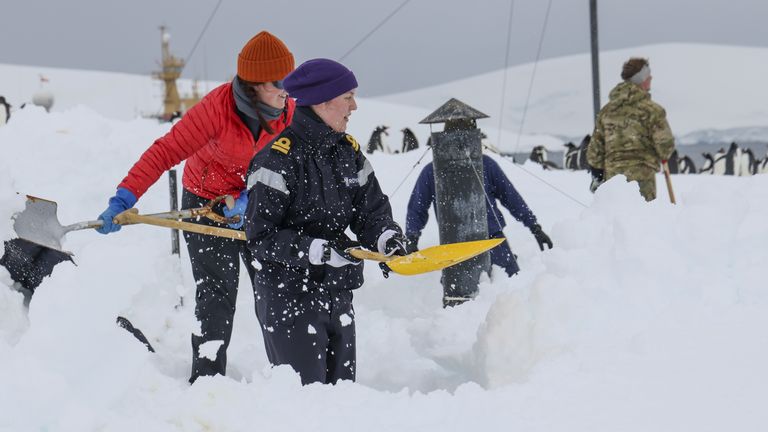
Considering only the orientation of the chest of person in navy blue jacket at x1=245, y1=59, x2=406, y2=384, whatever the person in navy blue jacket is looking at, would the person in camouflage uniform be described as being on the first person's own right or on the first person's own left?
on the first person's own left

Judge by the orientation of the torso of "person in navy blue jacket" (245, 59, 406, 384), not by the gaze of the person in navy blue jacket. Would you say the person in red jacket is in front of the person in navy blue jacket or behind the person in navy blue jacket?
behind

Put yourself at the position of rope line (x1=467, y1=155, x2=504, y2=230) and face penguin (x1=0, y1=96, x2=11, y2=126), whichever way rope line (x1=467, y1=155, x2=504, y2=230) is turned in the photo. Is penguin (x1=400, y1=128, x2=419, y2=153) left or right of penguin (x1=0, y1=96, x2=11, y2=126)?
right

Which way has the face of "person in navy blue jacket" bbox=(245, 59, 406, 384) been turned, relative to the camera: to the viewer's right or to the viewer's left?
to the viewer's right

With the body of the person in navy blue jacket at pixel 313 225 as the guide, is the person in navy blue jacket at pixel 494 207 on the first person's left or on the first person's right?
on the first person's left

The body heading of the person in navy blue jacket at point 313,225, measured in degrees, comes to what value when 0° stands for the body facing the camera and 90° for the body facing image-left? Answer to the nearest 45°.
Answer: approximately 315°

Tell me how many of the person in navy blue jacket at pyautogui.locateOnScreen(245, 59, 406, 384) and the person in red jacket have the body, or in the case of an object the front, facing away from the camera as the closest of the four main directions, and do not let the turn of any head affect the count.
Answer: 0

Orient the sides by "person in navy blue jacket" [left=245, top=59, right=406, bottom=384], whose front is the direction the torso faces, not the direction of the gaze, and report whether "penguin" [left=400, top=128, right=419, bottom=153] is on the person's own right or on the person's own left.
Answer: on the person's own left

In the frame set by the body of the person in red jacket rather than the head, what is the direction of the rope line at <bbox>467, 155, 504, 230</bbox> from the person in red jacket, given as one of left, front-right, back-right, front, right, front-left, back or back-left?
left
